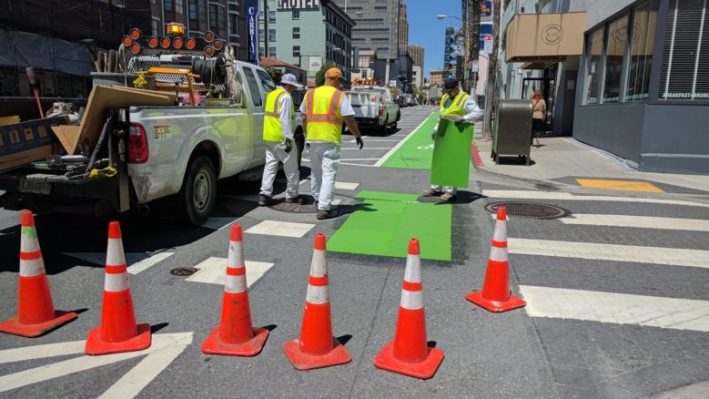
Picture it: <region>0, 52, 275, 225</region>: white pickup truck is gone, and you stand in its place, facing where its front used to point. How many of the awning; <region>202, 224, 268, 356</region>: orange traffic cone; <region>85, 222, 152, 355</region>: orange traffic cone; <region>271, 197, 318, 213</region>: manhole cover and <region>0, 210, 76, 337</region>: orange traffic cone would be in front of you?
2

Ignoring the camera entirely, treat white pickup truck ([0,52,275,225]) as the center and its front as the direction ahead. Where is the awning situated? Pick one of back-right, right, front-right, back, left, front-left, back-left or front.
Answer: front

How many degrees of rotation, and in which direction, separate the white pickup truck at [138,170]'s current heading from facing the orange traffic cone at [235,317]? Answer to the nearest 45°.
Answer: approximately 135° to its right

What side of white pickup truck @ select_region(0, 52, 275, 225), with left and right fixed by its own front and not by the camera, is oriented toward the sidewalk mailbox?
front

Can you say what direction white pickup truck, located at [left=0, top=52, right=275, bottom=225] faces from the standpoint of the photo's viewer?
facing away from the viewer and to the right of the viewer

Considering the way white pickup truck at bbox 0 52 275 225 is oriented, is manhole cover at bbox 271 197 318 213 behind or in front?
in front

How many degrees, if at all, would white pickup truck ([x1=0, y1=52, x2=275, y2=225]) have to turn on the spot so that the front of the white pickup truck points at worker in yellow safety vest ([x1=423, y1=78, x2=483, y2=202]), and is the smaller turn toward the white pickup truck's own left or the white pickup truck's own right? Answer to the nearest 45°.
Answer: approximately 45° to the white pickup truck's own right

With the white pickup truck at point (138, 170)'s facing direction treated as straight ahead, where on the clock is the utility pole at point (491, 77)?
The utility pole is roughly at 12 o'clock from the white pickup truck.

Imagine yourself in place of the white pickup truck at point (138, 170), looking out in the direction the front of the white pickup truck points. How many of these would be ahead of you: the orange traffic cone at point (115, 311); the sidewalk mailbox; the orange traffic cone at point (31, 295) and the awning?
2

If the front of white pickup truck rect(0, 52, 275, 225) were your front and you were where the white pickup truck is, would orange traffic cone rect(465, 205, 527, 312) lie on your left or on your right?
on your right

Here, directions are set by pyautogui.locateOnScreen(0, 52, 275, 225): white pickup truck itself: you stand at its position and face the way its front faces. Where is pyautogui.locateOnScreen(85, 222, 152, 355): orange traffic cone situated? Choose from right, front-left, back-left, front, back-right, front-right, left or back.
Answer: back-right
